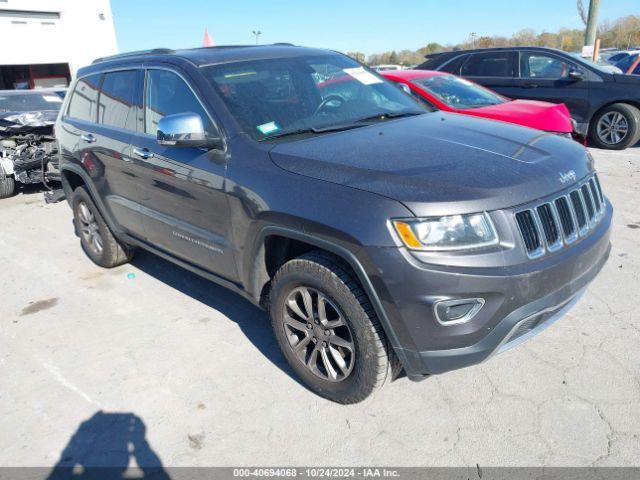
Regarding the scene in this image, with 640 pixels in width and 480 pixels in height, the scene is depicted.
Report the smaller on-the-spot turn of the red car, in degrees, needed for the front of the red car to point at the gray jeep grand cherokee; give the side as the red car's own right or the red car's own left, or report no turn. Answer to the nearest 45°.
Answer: approximately 45° to the red car's own right

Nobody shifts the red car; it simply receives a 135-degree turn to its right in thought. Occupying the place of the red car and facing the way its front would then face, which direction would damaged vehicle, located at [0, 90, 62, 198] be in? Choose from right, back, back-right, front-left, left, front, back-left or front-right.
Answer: front

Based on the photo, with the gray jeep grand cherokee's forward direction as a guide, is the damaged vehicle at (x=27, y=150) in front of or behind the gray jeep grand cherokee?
behind

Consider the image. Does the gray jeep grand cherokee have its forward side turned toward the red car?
no

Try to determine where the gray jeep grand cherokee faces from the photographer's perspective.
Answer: facing the viewer and to the right of the viewer

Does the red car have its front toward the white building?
no

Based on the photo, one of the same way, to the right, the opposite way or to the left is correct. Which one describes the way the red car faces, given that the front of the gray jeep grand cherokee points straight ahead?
the same way

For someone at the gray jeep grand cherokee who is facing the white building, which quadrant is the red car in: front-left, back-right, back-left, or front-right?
front-right

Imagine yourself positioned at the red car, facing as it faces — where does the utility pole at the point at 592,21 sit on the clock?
The utility pole is roughly at 8 o'clock from the red car.

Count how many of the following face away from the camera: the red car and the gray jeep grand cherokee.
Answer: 0

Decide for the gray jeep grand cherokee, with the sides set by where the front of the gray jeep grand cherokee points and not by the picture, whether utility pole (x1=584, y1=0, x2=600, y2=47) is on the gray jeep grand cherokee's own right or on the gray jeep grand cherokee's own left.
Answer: on the gray jeep grand cherokee's own left

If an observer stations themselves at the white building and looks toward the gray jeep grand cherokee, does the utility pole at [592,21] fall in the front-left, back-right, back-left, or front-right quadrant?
front-left

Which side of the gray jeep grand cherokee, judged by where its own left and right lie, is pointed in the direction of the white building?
back
